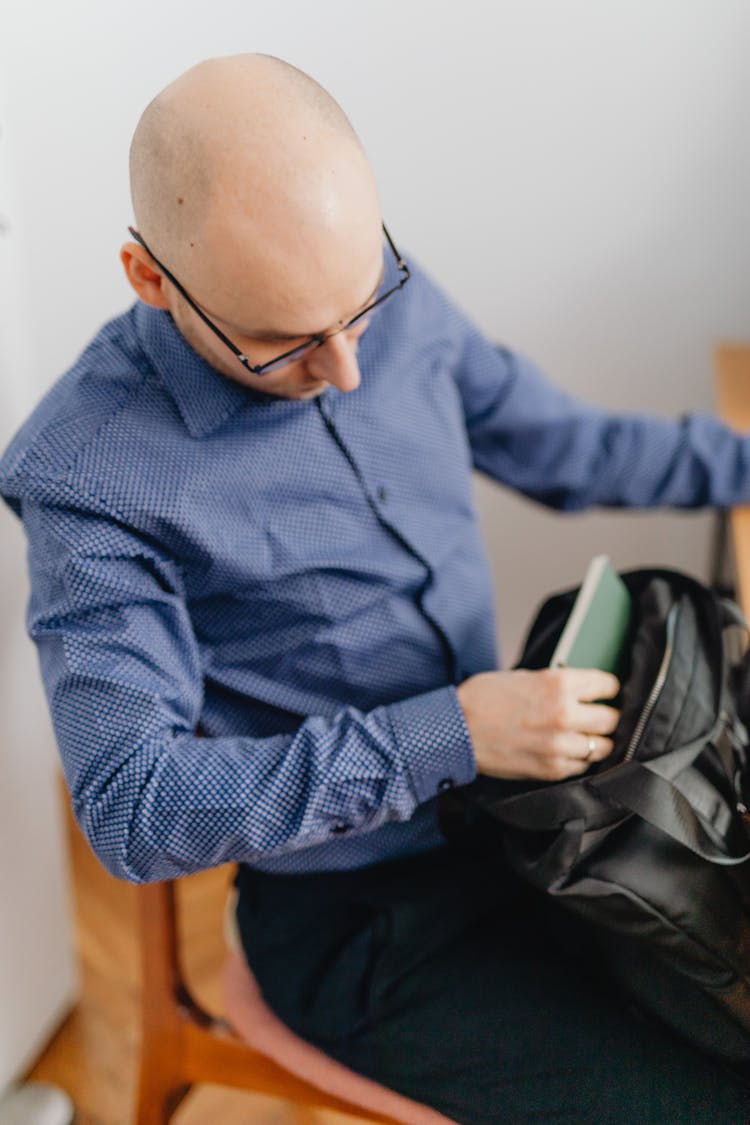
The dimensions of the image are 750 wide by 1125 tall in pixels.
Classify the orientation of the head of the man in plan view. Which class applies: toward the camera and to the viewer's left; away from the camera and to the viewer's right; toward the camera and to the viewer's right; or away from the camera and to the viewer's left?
toward the camera and to the viewer's right

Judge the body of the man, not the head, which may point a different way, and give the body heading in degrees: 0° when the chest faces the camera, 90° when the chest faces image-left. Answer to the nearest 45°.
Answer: approximately 315°
